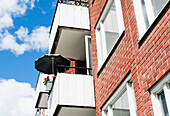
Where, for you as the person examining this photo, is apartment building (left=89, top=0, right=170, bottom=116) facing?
facing the viewer and to the left of the viewer
